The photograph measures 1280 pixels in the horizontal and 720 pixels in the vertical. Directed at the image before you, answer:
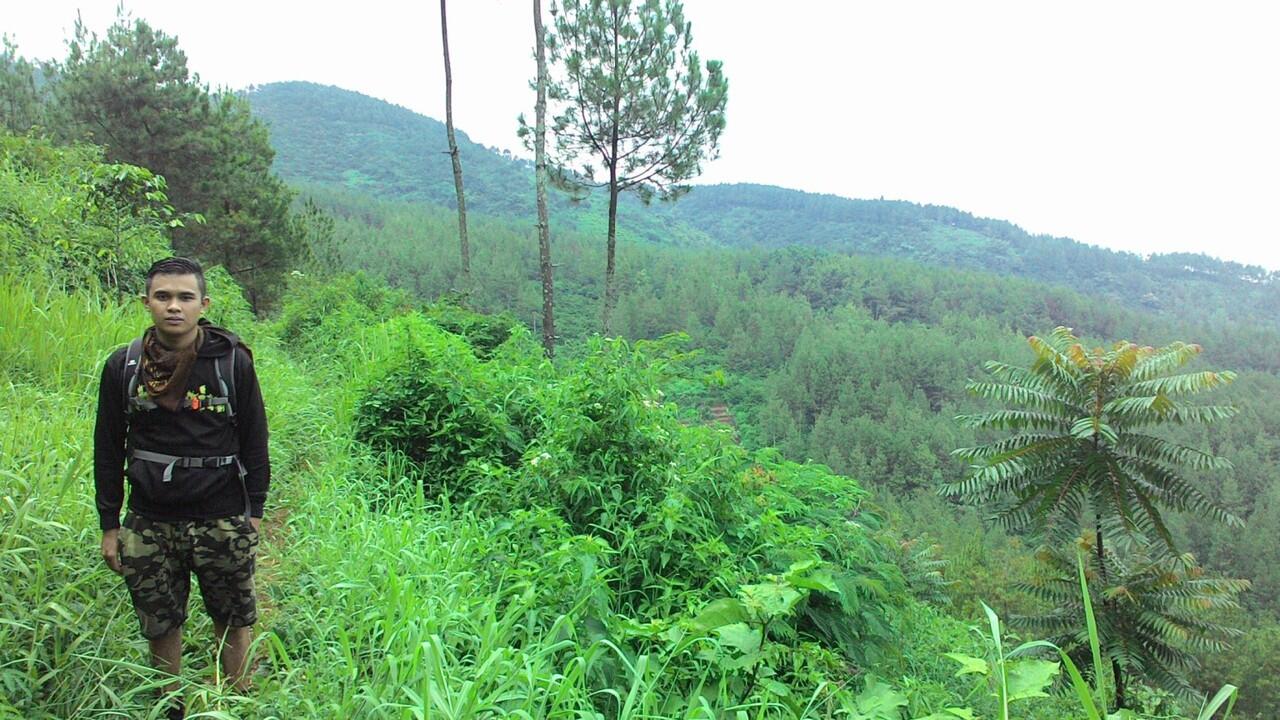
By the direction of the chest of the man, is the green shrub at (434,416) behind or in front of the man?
behind

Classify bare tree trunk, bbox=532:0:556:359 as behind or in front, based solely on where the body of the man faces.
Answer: behind

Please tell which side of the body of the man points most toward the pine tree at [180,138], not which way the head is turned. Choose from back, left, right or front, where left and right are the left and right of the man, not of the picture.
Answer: back

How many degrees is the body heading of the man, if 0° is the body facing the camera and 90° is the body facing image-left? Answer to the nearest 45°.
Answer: approximately 0°

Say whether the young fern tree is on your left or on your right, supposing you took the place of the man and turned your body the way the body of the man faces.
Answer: on your left
